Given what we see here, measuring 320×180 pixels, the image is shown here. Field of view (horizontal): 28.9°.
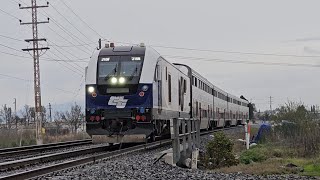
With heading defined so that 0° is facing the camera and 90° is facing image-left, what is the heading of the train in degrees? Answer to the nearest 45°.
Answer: approximately 45°

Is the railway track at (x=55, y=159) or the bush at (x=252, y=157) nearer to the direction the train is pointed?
the railway track

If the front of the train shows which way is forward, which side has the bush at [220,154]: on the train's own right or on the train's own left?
on the train's own left

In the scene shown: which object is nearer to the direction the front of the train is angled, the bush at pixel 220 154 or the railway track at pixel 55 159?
the railway track
